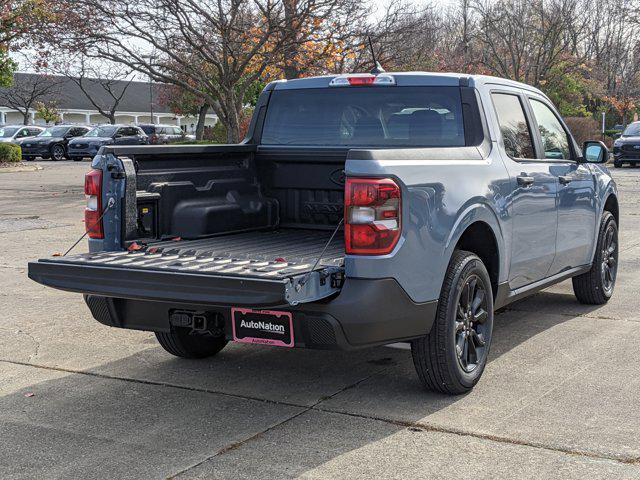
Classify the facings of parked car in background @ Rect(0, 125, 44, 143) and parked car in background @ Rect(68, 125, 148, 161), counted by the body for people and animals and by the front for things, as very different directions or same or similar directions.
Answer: same or similar directions

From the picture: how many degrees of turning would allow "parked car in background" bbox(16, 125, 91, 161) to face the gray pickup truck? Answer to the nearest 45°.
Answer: approximately 45° to its left

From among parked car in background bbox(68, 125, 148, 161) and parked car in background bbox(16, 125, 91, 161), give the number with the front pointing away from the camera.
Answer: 0

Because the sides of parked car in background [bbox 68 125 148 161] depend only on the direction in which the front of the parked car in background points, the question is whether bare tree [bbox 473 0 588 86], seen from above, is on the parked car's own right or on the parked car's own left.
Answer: on the parked car's own left

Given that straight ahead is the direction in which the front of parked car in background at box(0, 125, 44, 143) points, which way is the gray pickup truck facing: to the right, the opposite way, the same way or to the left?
the opposite way

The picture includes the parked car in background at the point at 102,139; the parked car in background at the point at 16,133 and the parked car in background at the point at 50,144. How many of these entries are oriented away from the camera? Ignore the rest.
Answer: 0

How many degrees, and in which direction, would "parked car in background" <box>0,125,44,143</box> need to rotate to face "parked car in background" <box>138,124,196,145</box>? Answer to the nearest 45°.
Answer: approximately 135° to its left

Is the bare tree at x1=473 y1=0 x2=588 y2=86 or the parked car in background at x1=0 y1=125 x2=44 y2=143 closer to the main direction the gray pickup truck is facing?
the bare tree

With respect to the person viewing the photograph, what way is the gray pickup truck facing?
facing away from the viewer and to the right of the viewer

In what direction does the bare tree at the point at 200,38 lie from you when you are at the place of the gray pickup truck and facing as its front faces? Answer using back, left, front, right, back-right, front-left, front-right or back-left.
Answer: front-left

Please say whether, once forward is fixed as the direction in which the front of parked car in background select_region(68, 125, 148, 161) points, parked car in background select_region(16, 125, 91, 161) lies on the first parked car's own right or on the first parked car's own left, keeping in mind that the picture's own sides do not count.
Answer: on the first parked car's own right

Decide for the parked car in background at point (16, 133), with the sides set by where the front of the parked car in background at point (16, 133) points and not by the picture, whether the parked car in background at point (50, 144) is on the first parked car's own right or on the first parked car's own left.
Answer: on the first parked car's own left

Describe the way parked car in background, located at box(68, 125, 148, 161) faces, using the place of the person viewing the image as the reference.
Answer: facing the viewer and to the left of the viewer

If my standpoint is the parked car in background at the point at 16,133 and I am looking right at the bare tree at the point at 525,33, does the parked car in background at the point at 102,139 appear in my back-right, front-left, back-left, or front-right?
front-right

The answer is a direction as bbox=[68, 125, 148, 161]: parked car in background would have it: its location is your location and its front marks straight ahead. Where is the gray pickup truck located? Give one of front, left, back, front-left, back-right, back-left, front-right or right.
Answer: front-left

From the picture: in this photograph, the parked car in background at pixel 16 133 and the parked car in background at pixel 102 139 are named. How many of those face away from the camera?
0
